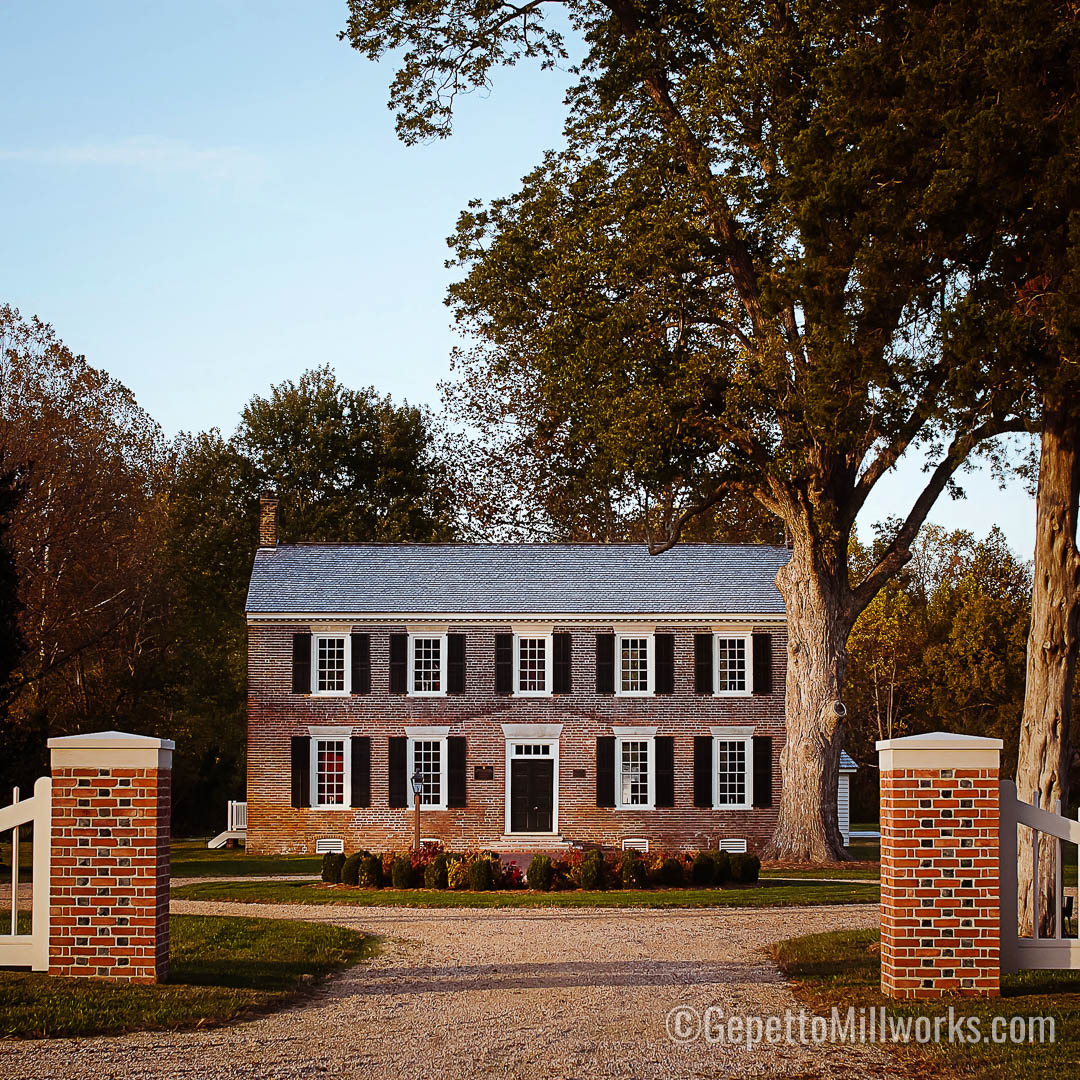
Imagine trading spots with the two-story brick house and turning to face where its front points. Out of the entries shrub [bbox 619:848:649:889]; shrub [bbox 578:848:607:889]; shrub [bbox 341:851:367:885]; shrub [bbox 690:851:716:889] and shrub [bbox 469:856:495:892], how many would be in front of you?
5

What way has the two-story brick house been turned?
toward the camera

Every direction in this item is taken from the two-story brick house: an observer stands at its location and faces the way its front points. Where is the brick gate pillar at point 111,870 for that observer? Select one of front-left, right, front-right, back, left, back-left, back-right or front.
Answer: front

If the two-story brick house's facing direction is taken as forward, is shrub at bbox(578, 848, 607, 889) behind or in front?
in front

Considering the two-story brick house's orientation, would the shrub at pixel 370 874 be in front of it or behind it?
in front

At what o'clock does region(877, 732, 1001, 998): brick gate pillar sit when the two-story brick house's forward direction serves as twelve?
The brick gate pillar is roughly at 12 o'clock from the two-story brick house.

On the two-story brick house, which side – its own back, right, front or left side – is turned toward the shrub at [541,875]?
front

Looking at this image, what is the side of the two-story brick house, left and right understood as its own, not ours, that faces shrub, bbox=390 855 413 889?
front

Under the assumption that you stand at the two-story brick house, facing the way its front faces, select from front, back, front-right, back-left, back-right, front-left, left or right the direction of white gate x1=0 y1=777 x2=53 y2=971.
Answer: front

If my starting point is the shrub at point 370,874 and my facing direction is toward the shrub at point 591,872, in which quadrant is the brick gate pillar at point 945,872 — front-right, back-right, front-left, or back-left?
front-right

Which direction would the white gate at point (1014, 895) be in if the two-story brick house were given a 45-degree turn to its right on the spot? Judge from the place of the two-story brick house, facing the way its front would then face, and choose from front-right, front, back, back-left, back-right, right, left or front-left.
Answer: front-left

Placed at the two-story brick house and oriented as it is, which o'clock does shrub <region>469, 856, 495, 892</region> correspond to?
The shrub is roughly at 12 o'clock from the two-story brick house.
